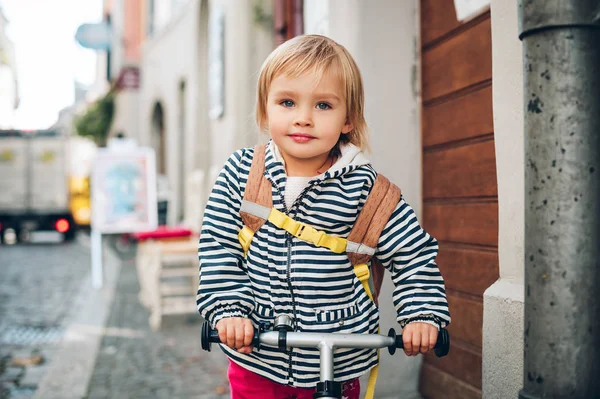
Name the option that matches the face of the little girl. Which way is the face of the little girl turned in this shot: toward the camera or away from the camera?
toward the camera

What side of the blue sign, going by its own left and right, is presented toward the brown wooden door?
front

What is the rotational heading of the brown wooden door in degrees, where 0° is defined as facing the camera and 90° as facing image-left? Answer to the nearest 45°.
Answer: approximately 45°

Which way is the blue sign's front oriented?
toward the camera

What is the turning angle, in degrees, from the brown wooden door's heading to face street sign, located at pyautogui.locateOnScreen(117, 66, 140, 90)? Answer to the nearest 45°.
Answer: approximately 90° to its right

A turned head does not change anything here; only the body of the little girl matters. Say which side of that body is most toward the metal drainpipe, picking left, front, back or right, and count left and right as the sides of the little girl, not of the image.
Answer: left

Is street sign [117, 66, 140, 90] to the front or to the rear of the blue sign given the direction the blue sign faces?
to the front

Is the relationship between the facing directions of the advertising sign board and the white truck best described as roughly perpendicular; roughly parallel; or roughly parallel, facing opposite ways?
roughly parallel, facing opposite ways

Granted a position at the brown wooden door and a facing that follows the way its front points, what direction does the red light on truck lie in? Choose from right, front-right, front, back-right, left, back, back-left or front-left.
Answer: right

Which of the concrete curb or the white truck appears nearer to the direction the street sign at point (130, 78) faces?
the concrete curb

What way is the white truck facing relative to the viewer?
away from the camera

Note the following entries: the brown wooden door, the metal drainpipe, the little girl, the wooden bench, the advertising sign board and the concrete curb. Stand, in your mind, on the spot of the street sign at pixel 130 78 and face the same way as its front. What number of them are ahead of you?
6

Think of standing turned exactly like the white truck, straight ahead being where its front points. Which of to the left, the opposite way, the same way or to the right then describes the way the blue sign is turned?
the opposite way

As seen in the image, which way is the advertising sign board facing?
toward the camera
